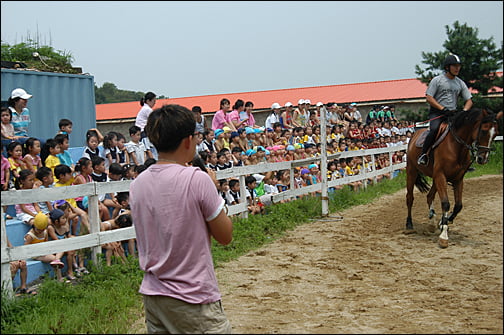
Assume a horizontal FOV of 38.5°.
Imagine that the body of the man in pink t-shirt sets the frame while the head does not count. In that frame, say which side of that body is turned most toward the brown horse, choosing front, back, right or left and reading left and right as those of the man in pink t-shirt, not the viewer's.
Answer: front

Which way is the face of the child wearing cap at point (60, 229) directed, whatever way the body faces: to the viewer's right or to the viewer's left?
to the viewer's right

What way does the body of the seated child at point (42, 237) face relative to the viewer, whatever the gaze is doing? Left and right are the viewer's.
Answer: facing the viewer and to the right of the viewer

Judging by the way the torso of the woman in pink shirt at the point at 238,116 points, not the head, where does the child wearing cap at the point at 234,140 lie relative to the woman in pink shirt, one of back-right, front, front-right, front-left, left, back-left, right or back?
front-right

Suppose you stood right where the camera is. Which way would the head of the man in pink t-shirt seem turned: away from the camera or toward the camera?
away from the camera

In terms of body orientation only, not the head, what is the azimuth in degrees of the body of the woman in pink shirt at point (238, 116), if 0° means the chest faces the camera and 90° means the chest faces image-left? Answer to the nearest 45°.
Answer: approximately 315°

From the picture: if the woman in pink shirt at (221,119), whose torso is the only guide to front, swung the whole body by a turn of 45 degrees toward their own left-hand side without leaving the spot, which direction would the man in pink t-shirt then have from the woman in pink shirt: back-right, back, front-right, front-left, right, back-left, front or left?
right

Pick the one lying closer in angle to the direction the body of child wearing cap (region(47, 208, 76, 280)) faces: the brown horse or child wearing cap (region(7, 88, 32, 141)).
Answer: the brown horse

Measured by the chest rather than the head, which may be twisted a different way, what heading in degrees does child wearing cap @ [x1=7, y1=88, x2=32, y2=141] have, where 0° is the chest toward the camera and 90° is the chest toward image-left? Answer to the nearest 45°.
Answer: approximately 315°

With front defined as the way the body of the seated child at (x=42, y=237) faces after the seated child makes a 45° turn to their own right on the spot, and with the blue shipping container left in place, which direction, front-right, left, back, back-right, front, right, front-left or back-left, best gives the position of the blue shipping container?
back

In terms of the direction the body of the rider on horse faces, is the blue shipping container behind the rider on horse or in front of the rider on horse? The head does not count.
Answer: behind
